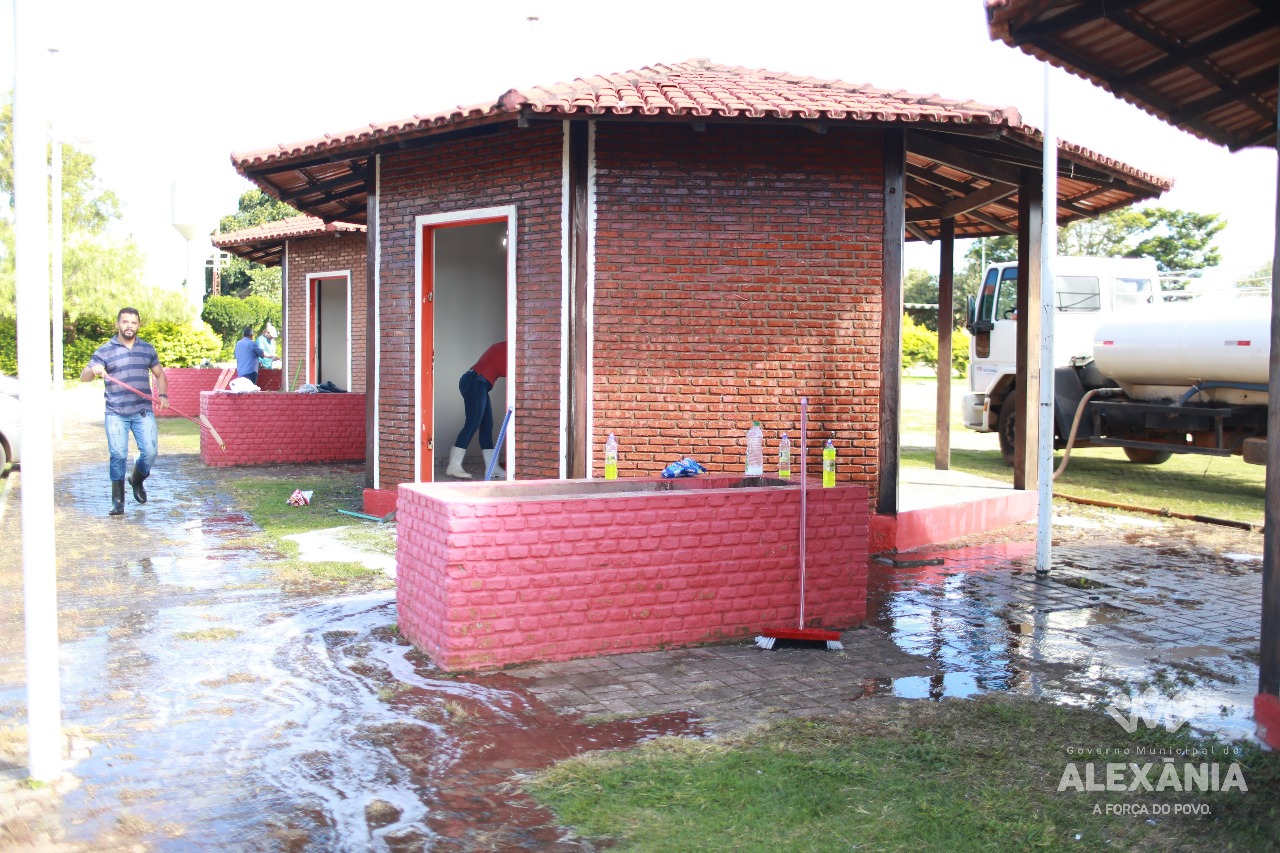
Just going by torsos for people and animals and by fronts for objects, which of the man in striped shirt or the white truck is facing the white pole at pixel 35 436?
the man in striped shirt

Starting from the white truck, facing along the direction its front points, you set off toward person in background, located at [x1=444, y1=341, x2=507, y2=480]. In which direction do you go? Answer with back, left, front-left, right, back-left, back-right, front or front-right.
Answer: left

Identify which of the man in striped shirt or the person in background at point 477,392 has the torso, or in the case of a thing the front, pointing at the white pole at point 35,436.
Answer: the man in striped shirt

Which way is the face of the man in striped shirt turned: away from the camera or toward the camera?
toward the camera

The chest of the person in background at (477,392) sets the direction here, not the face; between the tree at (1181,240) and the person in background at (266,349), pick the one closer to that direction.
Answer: the tree

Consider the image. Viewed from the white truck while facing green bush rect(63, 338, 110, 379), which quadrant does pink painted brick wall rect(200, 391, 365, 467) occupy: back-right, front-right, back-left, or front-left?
front-left

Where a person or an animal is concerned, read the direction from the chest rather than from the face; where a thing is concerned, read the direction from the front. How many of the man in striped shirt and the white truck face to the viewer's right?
0

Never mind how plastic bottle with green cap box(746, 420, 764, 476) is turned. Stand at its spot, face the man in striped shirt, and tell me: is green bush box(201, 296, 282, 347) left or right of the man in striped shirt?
right

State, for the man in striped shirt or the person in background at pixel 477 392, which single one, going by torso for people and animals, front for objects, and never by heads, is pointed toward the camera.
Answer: the man in striped shirt

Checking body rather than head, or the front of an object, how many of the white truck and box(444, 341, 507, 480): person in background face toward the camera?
0

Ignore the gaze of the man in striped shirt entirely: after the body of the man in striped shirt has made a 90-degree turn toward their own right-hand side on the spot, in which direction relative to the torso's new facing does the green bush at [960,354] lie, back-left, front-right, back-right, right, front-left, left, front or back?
back-right

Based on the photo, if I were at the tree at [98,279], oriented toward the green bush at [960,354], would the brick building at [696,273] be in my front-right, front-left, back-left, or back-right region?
front-right

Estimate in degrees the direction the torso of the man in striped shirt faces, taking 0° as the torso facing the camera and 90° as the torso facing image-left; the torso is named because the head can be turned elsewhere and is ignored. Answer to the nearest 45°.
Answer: approximately 0°

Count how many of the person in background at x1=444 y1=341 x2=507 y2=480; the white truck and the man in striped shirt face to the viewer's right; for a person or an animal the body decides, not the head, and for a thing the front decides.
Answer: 1

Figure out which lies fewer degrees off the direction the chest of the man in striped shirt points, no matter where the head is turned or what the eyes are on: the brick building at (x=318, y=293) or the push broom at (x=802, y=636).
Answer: the push broom

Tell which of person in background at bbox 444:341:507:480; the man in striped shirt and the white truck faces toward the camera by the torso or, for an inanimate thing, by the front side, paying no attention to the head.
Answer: the man in striped shirt

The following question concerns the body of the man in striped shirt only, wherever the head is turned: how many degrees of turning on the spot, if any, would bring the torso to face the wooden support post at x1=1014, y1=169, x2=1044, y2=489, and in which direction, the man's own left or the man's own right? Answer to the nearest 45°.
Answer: approximately 90° to the man's own left
